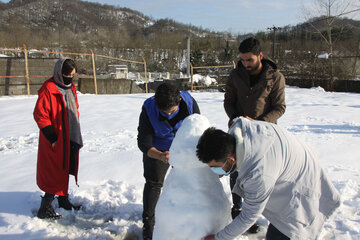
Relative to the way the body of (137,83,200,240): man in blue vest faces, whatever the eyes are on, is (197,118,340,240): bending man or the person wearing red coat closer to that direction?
the bending man

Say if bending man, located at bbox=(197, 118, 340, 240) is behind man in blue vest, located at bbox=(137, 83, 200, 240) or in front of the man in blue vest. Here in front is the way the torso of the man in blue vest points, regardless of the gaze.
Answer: in front

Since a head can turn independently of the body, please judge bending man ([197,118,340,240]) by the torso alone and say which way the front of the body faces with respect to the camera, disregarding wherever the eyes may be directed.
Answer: to the viewer's left

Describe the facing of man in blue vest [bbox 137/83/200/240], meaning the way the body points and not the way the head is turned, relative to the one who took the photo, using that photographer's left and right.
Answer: facing the viewer and to the right of the viewer

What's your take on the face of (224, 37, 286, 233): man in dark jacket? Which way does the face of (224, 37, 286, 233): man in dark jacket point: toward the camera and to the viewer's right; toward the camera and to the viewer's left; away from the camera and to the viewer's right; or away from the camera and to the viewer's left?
toward the camera and to the viewer's left

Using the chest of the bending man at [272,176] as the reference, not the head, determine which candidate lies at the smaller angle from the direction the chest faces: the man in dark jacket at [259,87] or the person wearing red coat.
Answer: the person wearing red coat

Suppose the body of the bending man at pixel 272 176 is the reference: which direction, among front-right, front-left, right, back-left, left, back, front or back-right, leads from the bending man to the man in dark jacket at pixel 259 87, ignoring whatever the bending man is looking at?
right

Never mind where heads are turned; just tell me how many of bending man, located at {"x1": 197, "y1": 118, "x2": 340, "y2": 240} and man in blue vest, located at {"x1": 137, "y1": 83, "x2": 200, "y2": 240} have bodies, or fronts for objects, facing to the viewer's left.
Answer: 1

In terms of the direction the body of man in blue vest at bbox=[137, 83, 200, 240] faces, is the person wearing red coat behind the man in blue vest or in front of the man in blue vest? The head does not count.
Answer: behind

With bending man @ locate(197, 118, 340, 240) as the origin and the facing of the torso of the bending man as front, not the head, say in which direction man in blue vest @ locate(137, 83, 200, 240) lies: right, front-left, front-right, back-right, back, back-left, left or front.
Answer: front-right

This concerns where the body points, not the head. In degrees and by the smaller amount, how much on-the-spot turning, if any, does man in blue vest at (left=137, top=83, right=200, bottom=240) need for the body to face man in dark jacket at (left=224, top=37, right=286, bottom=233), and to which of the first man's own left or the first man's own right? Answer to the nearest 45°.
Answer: approximately 45° to the first man's own left

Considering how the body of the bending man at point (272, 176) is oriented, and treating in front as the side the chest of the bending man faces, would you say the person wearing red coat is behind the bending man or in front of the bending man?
in front
